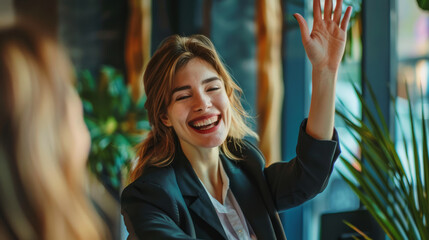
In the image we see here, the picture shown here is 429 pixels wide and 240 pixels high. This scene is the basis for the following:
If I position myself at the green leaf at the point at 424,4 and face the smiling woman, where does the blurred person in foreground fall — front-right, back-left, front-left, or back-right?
front-left

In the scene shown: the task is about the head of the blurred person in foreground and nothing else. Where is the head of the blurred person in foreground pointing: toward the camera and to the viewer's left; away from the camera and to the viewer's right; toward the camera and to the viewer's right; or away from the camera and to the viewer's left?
away from the camera and to the viewer's right

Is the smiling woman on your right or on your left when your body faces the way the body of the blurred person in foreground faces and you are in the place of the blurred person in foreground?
on your right

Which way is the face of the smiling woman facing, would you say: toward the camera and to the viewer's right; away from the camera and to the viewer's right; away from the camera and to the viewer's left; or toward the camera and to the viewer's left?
toward the camera and to the viewer's left

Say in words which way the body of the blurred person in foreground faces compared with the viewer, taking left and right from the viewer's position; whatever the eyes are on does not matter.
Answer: facing away from the viewer and to the right of the viewer
